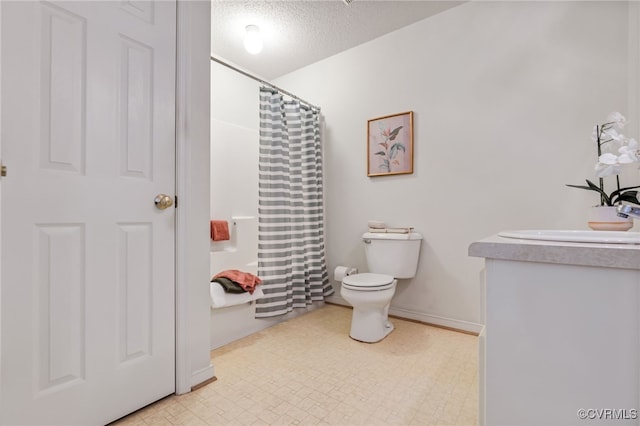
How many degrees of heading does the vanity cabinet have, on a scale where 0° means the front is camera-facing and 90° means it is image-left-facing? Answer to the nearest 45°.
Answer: approximately 90°

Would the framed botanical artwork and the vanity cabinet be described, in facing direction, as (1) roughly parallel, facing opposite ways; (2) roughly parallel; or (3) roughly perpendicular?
roughly perpendicular

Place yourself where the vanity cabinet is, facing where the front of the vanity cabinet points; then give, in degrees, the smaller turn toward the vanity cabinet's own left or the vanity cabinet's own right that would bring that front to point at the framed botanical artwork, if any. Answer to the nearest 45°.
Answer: approximately 45° to the vanity cabinet's own right

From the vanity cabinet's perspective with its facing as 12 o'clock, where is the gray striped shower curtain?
The gray striped shower curtain is roughly at 1 o'clock from the vanity cabinet.

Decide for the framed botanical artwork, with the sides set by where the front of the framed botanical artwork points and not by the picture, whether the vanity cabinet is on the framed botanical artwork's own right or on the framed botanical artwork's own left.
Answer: on the framed botanical artwork's own left

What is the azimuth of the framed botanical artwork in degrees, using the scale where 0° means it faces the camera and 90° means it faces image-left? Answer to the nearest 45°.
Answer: approximately 45°

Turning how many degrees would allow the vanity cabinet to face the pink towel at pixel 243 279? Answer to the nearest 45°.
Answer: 0° — it already faces it
